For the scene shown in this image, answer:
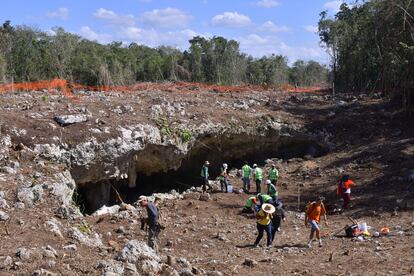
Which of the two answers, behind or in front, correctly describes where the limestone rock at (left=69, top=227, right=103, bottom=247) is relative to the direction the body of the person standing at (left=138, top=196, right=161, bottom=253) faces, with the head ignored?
in front

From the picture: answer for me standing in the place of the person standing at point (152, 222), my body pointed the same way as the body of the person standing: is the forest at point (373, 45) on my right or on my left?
on my right

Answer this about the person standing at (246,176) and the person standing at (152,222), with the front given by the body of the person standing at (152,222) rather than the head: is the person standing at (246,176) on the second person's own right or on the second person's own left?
on the second person's own right

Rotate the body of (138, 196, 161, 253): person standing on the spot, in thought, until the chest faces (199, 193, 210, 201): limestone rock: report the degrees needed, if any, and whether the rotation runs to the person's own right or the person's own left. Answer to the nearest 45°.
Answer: approximately 90° to the person's own right

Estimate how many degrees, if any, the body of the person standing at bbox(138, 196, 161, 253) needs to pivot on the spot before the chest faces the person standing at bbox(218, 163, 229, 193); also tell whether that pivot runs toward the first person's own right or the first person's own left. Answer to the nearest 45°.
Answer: approximately 90° to the first person's own right
